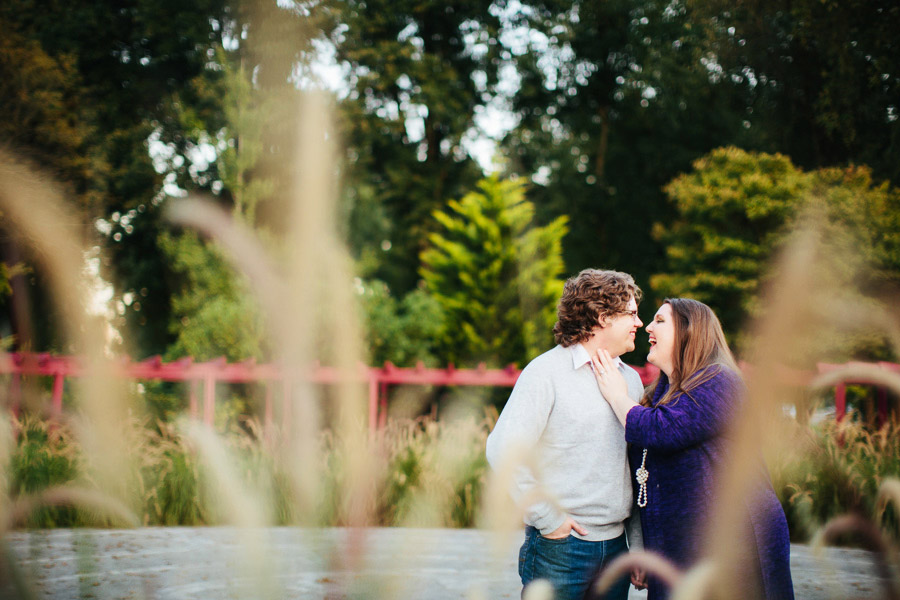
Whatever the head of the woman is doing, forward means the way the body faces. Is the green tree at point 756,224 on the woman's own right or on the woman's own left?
on the woman's own right

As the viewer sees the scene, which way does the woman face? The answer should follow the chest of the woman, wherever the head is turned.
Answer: to the viewer's left

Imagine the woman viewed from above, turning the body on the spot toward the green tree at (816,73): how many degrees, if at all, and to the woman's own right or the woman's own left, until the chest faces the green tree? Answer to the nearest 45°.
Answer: approximately 90° to the woman's own right

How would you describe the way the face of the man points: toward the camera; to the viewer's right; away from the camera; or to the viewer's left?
to the viewer's right

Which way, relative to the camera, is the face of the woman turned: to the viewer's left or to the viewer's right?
to the viewer's left

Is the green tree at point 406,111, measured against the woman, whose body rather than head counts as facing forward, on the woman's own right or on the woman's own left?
on the woman's own right

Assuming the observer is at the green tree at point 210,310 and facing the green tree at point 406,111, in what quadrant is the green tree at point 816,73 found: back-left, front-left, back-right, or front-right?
front-right

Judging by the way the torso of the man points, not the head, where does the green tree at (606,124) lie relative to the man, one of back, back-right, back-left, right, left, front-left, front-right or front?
back-left

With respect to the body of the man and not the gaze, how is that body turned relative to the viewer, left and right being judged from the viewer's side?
facing the viewer and to the right of the viewer

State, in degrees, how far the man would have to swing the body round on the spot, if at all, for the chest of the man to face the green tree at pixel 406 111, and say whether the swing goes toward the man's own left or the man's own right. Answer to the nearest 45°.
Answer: approximately 135° to the man's own left

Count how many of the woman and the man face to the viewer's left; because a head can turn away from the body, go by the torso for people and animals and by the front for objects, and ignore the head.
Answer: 1
